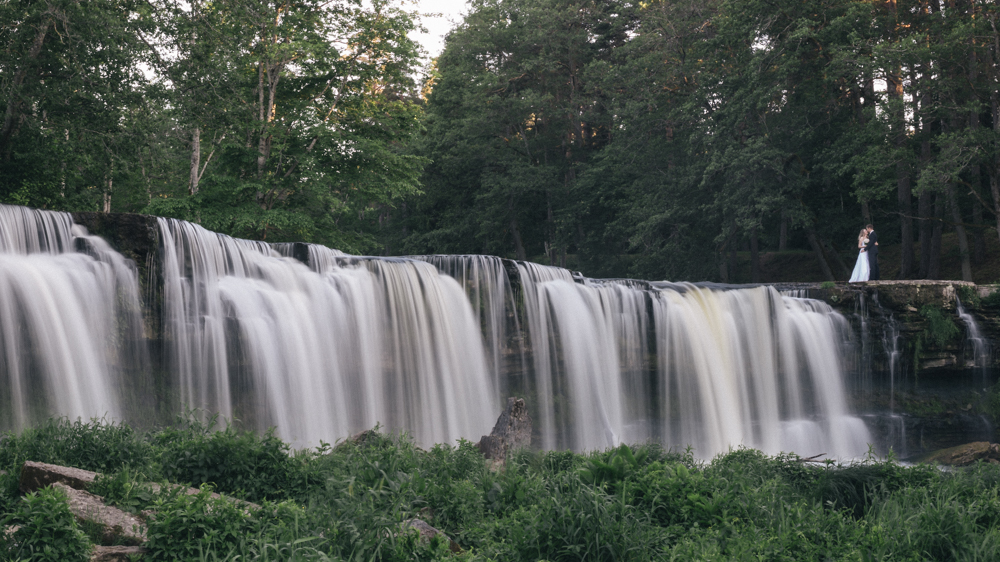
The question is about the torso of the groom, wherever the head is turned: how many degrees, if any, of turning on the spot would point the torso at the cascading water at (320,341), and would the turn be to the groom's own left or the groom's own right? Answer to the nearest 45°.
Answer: approximately 45° to the groom's own left

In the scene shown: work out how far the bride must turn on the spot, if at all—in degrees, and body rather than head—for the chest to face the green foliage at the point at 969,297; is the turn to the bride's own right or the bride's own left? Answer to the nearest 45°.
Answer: approximately 45° to the bride's own right

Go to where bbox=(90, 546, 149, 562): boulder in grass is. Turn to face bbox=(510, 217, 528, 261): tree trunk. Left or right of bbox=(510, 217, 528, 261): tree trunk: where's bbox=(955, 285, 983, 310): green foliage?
right

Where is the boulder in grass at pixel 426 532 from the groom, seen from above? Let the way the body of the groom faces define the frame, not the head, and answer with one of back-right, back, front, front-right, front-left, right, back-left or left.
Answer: left

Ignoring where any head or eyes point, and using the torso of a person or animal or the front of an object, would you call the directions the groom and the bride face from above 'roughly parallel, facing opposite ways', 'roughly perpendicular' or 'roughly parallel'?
roughly parallel, facing opposite ways

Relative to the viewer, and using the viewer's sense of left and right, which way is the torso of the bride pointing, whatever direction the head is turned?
facing to the right of the viewer

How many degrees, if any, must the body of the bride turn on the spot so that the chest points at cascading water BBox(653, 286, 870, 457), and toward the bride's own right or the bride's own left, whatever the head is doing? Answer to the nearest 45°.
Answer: approximately 135° to the bride's own right

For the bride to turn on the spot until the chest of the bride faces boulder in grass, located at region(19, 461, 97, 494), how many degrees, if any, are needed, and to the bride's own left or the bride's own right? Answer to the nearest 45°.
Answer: approximately 90° to the bride's own right

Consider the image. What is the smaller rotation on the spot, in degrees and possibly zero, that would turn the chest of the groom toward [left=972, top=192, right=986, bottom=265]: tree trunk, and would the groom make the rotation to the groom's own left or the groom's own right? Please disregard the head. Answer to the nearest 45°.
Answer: approximately 135° to the groom's own right

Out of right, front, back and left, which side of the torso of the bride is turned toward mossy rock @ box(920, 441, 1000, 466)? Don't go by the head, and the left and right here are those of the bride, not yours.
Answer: right

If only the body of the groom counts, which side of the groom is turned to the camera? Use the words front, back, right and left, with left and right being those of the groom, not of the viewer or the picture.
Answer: left

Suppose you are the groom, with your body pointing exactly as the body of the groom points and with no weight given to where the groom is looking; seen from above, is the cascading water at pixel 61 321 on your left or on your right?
on your left
